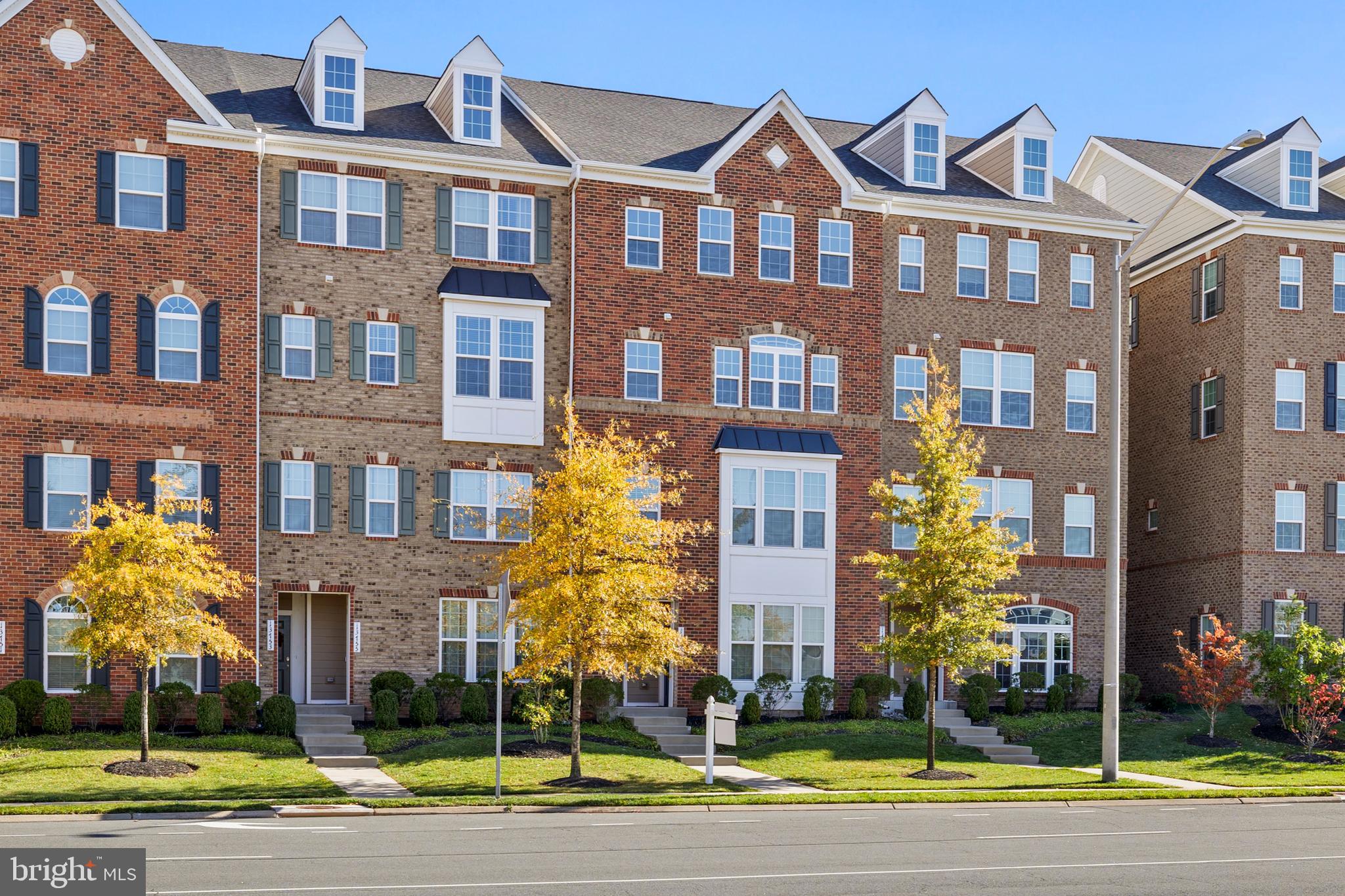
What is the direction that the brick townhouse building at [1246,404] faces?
toward the camera

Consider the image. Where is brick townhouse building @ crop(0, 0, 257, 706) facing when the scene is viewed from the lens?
facing the viewer

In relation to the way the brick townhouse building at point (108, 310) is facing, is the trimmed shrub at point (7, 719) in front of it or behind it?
in front

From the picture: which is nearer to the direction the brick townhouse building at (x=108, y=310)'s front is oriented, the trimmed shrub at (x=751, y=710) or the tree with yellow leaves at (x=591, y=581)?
the tree with yellow leaves

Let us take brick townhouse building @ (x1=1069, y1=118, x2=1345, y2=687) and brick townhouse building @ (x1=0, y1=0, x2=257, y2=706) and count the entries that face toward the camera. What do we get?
2

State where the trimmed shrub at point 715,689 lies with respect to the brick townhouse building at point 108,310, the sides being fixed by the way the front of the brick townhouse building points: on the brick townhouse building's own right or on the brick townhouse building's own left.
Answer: on the brick townhouse building's own left

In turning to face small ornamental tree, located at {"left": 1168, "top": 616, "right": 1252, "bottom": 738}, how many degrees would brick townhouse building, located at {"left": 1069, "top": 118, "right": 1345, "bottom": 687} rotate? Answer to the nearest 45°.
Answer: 0° — it already faces it
